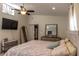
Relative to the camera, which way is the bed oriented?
to the viewer's left

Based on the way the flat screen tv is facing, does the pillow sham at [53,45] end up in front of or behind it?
in front

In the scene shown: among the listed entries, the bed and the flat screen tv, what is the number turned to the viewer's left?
1

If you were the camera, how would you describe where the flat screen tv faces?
facing the viewer and to the right of the viewer
